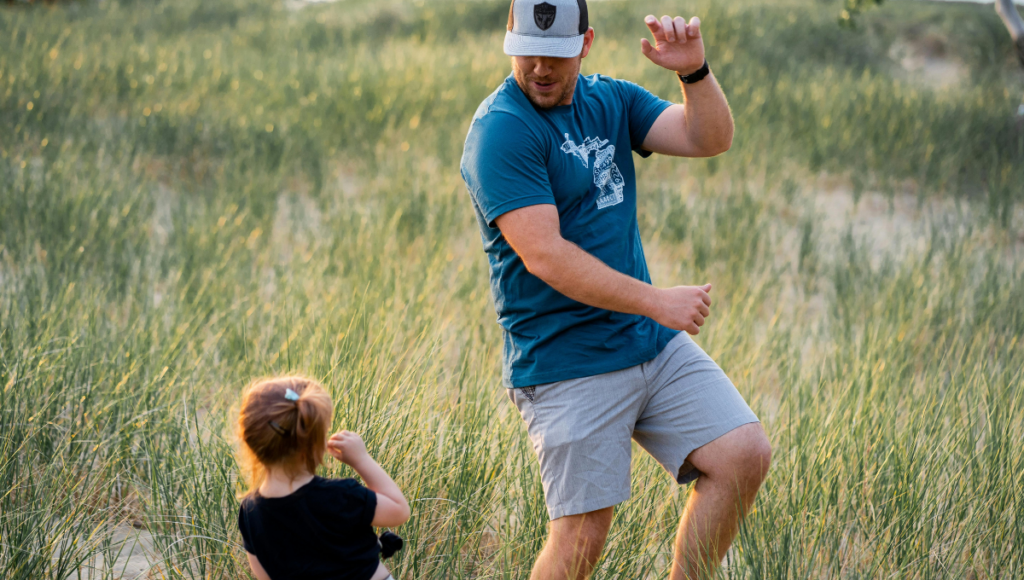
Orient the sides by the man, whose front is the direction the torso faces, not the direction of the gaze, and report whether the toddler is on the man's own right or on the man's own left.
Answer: on the man's own right

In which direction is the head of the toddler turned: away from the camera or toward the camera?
away from the camera
